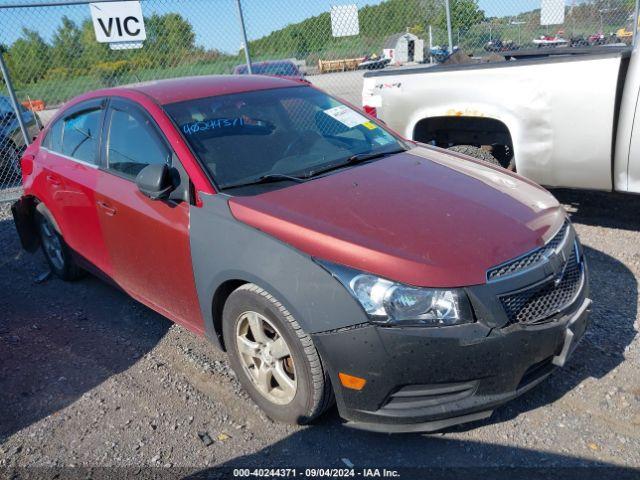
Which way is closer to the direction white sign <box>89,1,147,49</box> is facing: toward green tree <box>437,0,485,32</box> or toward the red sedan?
the red sedan

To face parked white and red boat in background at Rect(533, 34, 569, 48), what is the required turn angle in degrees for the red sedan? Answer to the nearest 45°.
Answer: approximately 90° to its left

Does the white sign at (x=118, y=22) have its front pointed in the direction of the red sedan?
yes

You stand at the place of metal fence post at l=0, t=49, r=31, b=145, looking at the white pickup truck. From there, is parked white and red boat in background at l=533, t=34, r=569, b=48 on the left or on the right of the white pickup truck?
left

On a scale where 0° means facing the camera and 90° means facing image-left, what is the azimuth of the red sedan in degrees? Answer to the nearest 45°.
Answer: approximately 315°

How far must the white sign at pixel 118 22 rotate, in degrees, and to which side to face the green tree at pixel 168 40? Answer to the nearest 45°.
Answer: approximately 135° to its left

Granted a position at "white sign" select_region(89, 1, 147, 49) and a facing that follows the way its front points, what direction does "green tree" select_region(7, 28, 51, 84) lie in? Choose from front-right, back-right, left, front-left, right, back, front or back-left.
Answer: back-right

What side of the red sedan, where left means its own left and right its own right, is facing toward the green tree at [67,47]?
back

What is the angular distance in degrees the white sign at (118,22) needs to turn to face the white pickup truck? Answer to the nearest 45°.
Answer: approximately 45° to its left

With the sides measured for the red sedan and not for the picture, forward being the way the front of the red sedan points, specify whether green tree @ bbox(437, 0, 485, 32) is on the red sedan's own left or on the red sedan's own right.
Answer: on the red sedan's own left
